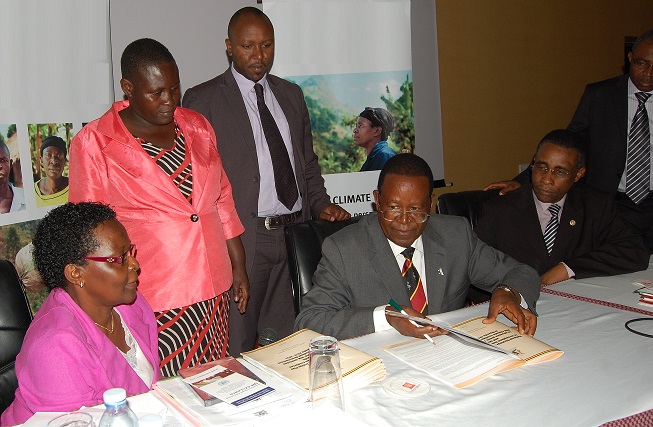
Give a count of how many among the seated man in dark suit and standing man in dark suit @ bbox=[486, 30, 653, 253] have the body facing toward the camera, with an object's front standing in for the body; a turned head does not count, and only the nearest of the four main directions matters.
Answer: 2

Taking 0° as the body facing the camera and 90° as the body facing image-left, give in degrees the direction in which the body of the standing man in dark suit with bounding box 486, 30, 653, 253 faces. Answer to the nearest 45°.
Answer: approximately 0°

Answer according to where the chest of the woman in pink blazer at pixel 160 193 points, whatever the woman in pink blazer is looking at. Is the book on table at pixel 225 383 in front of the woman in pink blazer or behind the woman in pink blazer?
in front

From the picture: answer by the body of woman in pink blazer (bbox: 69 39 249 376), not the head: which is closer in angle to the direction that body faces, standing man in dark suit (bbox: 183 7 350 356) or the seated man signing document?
the seated man signing document

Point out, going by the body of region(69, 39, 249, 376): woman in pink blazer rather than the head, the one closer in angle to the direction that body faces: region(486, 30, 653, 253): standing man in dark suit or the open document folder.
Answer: the open document folder

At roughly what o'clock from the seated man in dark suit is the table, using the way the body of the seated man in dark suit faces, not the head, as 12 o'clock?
The table is roughly at 12 o'clock from the seated man in dark suit.

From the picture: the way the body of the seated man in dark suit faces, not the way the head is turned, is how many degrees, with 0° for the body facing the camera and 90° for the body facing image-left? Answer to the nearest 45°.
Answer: approximately 0°

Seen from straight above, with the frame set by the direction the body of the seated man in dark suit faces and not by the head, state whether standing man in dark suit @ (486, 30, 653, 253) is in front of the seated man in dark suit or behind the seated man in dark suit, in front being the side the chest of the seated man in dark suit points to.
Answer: behind

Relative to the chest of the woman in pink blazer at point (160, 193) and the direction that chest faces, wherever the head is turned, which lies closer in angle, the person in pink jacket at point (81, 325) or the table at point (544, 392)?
the table

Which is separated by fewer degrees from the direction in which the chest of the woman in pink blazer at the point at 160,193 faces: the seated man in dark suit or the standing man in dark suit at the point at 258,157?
the seated man in dark suit

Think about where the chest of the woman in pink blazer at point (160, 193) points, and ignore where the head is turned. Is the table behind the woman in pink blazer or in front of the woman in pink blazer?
in front

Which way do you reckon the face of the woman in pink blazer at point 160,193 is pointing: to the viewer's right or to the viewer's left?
to the viewer's right
